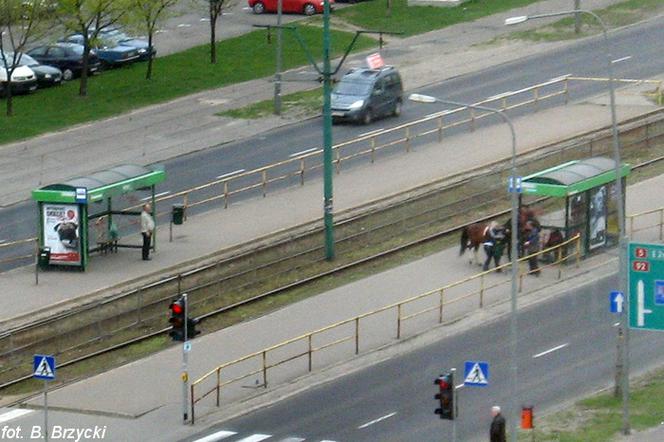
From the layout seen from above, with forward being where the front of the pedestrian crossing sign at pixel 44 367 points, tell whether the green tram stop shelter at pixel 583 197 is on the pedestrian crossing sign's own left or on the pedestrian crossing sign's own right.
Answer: on the pedestrian crossing sign's own left

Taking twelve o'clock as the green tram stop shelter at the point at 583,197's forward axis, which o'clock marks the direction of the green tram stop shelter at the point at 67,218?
the green tram stop shelter at the point at 67,218 is roughly at 10 o'clock from the green tram stop shelter at the point at 583,197.

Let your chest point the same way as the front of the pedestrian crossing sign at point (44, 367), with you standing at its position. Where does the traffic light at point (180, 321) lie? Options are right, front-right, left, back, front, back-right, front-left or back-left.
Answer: back-left

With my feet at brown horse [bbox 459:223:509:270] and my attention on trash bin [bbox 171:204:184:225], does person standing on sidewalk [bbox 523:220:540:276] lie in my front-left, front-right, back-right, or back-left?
back-right

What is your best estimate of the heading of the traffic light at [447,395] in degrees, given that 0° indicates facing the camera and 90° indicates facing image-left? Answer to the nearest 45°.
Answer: approximately 45°

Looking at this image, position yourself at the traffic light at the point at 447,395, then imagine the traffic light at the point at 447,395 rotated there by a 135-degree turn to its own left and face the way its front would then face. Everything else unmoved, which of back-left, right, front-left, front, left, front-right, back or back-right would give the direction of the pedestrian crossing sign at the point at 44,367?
back

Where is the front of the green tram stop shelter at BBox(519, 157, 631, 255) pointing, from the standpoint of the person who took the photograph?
facing away from the viewer and to the left of the viewer

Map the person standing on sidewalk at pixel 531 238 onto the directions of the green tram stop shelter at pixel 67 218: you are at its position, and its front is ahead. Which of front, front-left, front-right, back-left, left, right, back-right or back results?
front-left

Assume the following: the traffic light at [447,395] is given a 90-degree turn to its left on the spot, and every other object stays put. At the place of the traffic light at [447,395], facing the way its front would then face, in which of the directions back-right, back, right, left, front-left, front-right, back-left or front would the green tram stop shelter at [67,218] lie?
back

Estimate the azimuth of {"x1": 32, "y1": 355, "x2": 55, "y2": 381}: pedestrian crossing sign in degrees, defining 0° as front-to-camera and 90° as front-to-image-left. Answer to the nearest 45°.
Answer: approximately 0°

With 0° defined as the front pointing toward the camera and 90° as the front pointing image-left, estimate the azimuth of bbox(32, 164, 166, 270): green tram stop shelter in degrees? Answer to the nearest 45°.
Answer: approximately 315°

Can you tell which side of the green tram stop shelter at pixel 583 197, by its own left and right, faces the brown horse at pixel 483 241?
left

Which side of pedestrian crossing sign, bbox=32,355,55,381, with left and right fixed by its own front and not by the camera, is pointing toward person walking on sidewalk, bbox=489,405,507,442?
left

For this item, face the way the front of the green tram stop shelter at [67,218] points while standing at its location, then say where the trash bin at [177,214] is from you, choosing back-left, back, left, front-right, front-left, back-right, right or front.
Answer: left

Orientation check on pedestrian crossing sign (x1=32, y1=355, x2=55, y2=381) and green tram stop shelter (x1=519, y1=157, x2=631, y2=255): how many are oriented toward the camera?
1

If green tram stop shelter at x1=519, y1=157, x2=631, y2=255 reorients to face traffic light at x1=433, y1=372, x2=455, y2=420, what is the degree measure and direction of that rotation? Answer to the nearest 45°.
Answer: approximately 135° to its left
